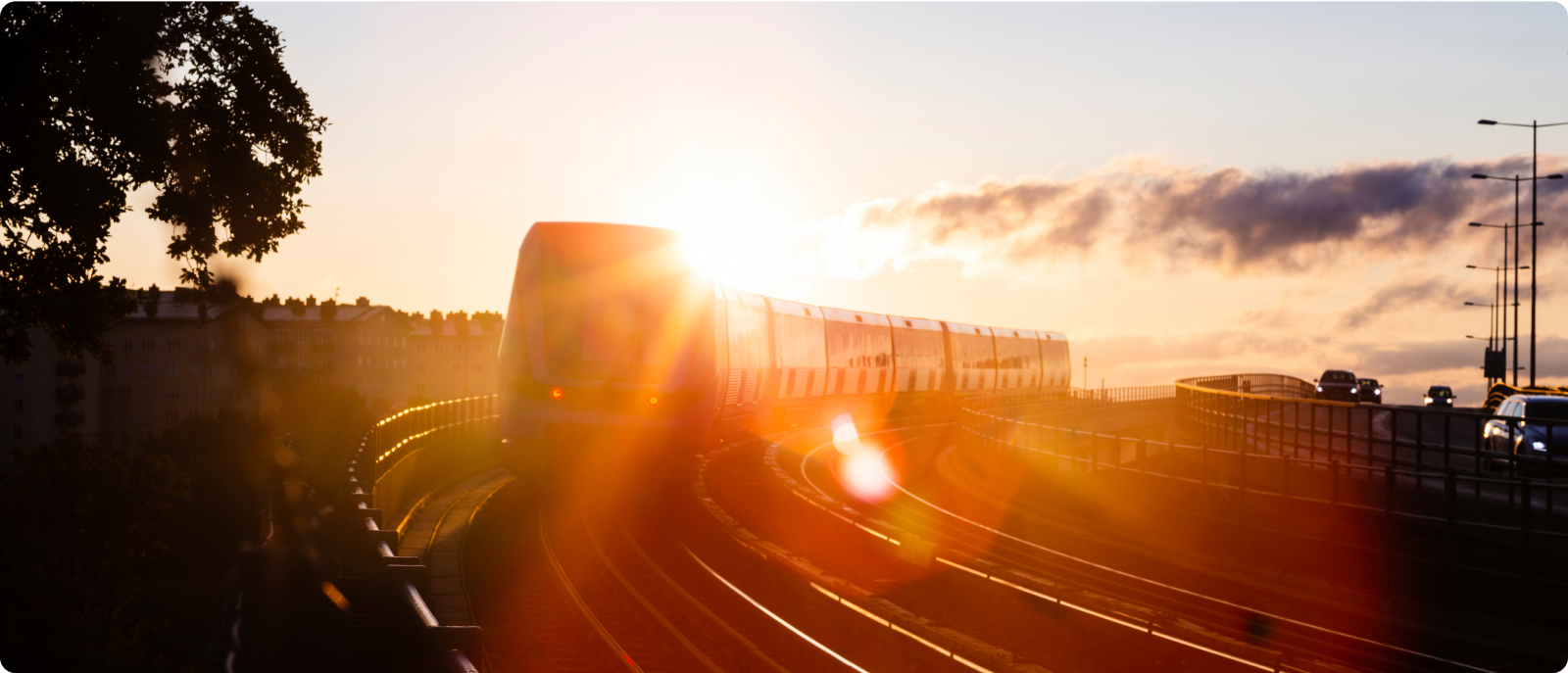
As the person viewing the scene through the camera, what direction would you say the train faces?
facing the viewer and to the left of the viewer

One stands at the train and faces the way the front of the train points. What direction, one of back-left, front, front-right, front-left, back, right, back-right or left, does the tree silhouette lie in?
front-right
